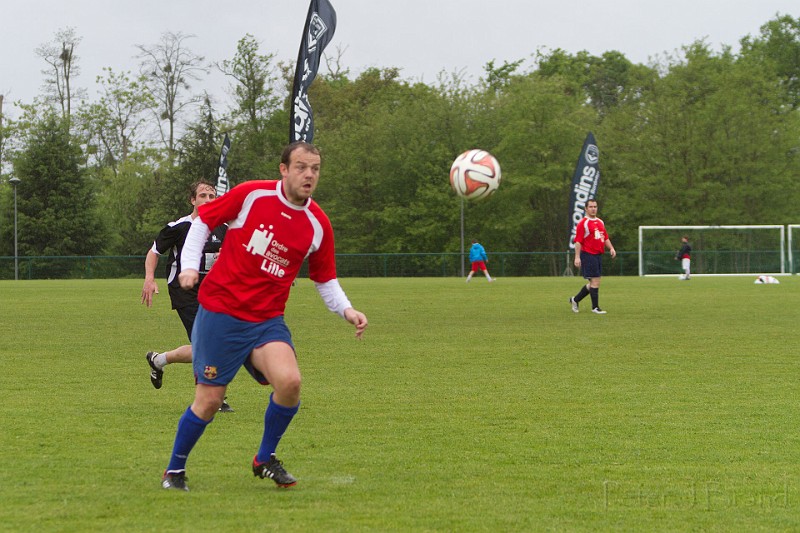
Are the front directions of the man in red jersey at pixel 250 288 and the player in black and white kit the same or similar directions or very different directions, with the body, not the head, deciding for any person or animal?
same or similar directions

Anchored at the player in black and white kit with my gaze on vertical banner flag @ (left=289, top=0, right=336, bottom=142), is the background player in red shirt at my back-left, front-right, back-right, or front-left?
front-right

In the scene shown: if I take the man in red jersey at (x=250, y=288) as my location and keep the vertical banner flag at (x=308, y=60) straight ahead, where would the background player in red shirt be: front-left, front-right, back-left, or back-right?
front-right

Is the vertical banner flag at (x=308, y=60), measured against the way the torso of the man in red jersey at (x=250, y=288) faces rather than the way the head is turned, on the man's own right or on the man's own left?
on the man's own left

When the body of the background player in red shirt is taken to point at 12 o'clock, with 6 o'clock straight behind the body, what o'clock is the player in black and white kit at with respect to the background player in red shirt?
The player in black and white kit is roughly at 2 o'clock from the background player in red shirt.

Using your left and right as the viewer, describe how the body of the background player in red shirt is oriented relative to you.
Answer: facing the viewer and to the right of the viewer

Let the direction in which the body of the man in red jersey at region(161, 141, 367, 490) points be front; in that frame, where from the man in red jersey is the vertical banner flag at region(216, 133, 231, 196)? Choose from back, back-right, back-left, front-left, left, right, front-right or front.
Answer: back-left

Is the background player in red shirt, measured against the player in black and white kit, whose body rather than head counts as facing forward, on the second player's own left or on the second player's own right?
on the second player's own left

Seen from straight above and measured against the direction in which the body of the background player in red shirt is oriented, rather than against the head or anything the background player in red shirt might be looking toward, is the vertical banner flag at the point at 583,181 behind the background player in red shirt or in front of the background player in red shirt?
behind

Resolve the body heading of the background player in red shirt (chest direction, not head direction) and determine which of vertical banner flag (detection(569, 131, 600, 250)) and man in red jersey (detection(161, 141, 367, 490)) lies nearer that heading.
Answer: the man in red jersey

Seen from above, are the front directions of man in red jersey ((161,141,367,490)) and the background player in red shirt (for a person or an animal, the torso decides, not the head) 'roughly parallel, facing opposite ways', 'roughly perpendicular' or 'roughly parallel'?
roughly parallel

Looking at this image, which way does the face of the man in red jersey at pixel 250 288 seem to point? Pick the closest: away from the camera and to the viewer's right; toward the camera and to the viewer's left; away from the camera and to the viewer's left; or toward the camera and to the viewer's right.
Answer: toward the camera and to the viewer's right

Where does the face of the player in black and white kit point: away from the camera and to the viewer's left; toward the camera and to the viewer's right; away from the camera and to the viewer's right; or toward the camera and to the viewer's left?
toward the camera and to the viewer's right

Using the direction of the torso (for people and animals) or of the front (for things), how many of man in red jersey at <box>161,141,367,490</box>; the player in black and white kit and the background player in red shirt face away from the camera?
0

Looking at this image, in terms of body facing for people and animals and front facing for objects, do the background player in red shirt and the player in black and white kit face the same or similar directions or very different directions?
same or similar directions

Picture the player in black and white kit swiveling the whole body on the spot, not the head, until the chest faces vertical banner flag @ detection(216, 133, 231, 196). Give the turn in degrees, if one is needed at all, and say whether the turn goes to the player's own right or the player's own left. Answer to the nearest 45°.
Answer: approximately 135° to the player's own left
